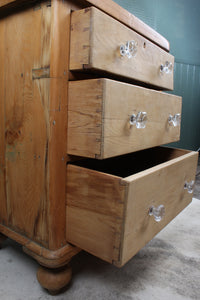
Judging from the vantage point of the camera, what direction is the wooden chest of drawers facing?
facing the viewer and to the right of the viewer
